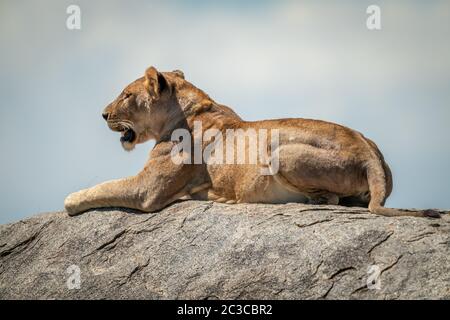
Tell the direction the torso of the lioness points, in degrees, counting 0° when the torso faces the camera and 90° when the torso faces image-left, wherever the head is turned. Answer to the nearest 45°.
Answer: approximately 90°
